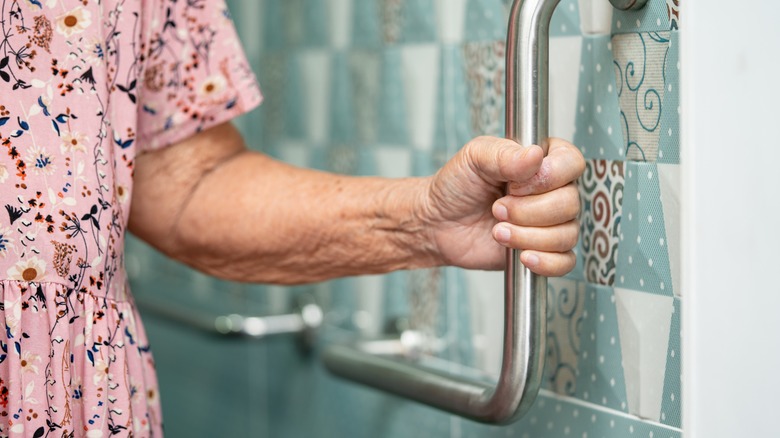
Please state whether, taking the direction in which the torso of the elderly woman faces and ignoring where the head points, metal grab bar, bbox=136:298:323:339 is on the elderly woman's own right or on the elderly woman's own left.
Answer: on the elderly woman's own left

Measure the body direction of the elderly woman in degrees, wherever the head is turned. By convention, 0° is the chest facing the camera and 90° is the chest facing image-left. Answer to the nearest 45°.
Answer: approximately 315°
